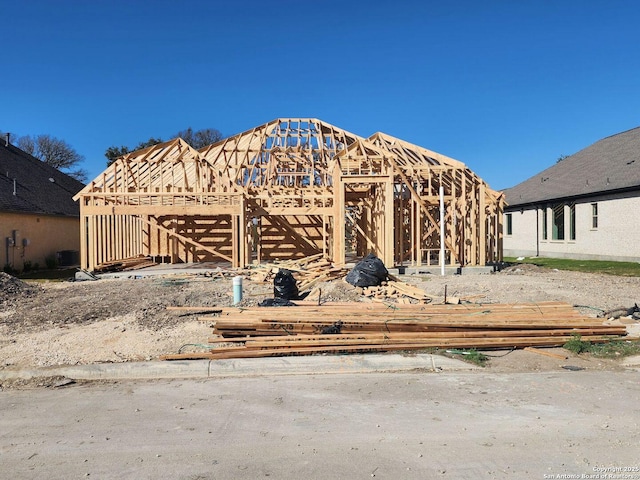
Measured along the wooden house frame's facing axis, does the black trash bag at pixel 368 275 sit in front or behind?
in front

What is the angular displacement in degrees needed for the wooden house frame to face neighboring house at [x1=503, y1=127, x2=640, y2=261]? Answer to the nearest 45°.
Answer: approximately 90° to its left

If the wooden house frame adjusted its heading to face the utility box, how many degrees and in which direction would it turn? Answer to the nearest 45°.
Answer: approximately 135° to its right

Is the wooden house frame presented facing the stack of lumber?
yes

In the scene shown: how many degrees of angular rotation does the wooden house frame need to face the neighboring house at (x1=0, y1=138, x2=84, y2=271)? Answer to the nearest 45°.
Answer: approximately 135° to its right

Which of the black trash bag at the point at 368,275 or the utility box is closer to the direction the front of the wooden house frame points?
the black trash bag

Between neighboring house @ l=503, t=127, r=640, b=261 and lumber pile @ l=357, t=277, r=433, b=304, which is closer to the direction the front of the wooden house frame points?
the lumber pile

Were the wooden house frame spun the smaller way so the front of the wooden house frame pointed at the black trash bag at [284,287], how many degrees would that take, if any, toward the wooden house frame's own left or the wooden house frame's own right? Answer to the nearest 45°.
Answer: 0° — it already faces it

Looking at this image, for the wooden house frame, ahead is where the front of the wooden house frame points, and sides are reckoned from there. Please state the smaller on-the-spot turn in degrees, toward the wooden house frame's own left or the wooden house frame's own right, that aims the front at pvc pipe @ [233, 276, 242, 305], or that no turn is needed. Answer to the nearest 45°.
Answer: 0° — it already faces it

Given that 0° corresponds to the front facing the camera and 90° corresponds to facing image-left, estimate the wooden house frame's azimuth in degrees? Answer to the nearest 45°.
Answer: approximately 0°
